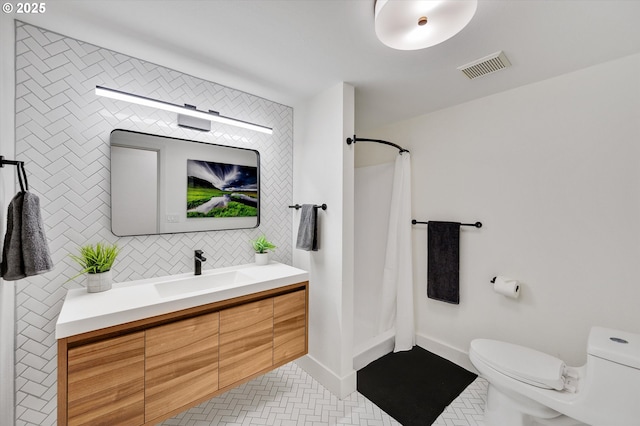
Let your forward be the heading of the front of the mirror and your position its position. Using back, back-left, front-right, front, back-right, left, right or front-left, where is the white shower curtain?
front-left

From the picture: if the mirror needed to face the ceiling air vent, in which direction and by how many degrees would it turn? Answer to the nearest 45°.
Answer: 0° — it already faces it

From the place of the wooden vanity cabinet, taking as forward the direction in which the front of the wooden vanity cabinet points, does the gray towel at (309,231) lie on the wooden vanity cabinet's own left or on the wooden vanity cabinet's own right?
on the wooden vanity cabinet's own left

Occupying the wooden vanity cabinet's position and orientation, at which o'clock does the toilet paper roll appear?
The toilet paper roll is roughly at 11 o'clock from the wooden vanity cabinet.

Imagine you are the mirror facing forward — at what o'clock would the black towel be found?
The black towel is roughly at 11 o'clock from the mirror.

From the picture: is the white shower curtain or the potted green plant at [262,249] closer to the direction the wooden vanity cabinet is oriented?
the white shower curtain

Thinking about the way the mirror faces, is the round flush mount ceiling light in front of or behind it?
in front

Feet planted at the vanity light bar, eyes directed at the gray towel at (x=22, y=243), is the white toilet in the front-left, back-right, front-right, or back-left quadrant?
back-left

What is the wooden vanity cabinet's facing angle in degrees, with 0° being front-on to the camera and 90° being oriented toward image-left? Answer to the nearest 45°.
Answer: approximately 315°
